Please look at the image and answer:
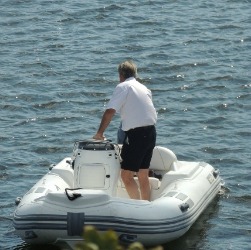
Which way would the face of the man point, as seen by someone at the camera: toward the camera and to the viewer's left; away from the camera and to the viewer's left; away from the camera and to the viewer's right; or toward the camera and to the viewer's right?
away from the camera and to the viewer's left

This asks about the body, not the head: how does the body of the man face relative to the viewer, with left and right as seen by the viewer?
facing away from the viewer and to the left of the viewer
